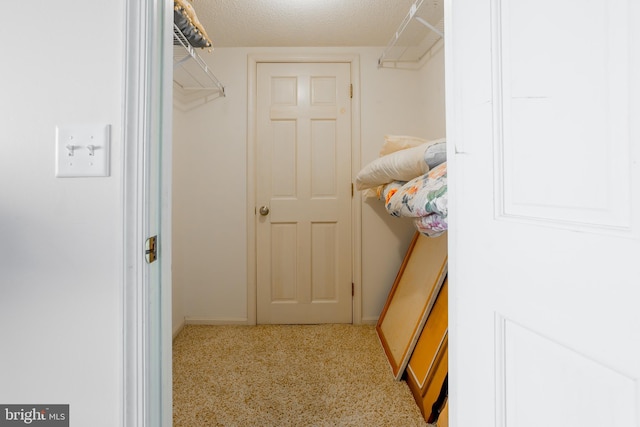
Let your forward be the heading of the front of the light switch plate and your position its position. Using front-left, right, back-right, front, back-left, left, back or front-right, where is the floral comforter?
left

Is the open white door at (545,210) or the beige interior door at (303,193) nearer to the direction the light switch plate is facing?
the open white door

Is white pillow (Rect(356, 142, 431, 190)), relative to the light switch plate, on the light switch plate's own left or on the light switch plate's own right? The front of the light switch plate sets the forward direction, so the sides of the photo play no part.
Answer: on the light switch plate's own left

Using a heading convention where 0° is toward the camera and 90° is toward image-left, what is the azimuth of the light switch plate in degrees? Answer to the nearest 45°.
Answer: approximately 0°

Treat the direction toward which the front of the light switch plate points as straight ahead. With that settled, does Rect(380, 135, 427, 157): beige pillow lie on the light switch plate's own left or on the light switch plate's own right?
on the light switch plate's own left

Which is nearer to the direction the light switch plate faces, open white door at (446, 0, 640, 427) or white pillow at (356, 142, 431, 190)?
the open white door

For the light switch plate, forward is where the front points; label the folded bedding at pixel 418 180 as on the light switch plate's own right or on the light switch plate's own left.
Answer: on the light switch plate's own left

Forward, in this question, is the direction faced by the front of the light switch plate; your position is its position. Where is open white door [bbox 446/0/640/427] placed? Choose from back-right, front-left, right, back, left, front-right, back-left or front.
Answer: front-left
